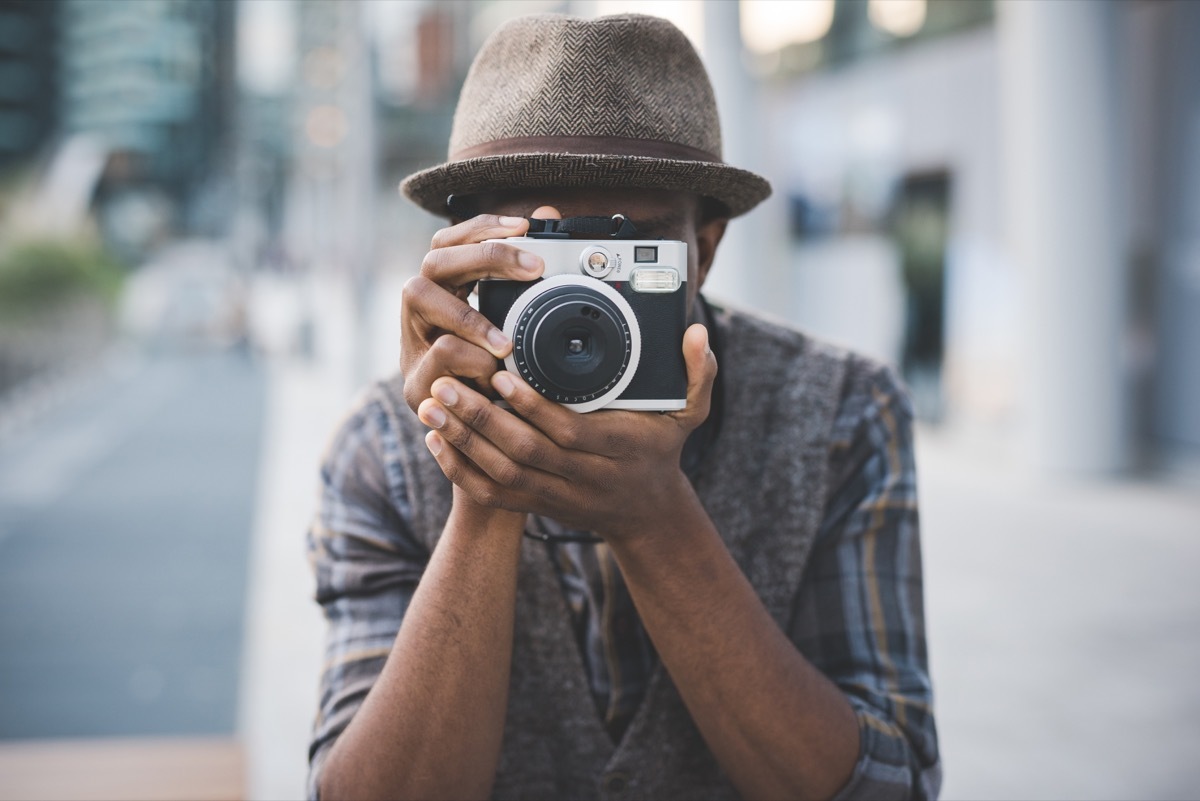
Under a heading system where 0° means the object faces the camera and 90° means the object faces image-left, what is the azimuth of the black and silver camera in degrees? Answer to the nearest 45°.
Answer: approximately 0°

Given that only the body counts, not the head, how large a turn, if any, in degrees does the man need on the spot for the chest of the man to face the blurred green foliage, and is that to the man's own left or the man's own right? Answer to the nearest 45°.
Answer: approximately 135° to the man's own right

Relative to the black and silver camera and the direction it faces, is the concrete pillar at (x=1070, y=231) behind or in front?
behind

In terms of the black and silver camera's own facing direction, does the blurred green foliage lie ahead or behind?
behind

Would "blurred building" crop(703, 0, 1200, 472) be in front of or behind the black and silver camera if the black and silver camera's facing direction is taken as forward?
behind
